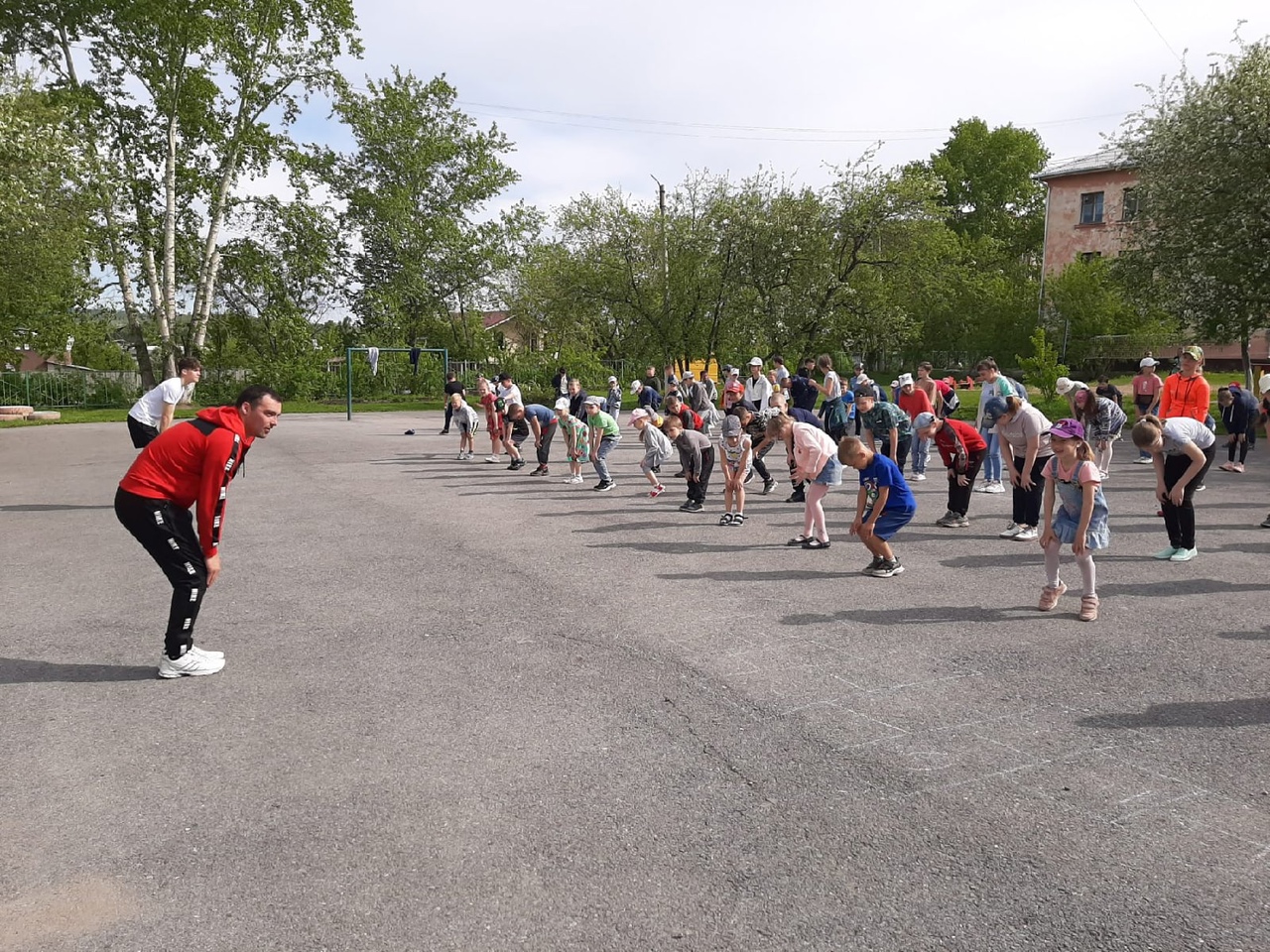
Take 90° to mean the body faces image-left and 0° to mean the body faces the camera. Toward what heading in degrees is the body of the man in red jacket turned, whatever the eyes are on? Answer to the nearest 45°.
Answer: approximately 270°

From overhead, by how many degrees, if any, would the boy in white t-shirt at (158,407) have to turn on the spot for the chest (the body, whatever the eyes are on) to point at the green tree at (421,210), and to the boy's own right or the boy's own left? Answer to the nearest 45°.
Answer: approximately 90° to the boy's own left

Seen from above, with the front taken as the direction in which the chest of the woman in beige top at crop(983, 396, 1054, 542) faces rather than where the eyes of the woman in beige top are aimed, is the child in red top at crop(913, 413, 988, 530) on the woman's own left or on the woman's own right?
on the woman's own right

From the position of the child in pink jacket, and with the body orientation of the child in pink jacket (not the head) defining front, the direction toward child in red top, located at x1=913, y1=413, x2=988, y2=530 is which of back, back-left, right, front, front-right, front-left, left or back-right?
back-right

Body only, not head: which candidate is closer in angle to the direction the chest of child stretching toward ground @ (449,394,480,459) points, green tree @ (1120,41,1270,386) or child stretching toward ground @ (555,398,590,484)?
the child stretching toward ground

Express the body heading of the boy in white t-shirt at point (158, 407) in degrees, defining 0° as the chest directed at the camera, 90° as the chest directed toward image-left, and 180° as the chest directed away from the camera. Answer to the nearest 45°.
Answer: approximately 270°

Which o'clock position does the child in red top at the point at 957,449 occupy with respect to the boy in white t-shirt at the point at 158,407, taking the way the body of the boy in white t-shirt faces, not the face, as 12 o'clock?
The child in red top is roughly at 1 o'clock from the boy in white t-shirt.

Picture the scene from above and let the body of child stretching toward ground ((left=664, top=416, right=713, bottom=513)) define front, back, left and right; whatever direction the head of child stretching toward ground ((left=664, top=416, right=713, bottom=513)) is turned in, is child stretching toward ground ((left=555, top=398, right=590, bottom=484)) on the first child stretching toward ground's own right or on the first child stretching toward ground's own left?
on the first child stretching toward ground's own right

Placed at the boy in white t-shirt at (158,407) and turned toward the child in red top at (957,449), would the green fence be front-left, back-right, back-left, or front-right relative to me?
back-left

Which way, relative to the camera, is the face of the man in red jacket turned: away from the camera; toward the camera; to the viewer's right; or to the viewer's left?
to the viewer's right

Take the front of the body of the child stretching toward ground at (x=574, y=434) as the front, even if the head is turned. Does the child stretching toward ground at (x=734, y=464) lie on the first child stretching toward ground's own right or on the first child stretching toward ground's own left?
on the first child stretching toward ground's own left

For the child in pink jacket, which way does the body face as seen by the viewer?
to the viewer's left
